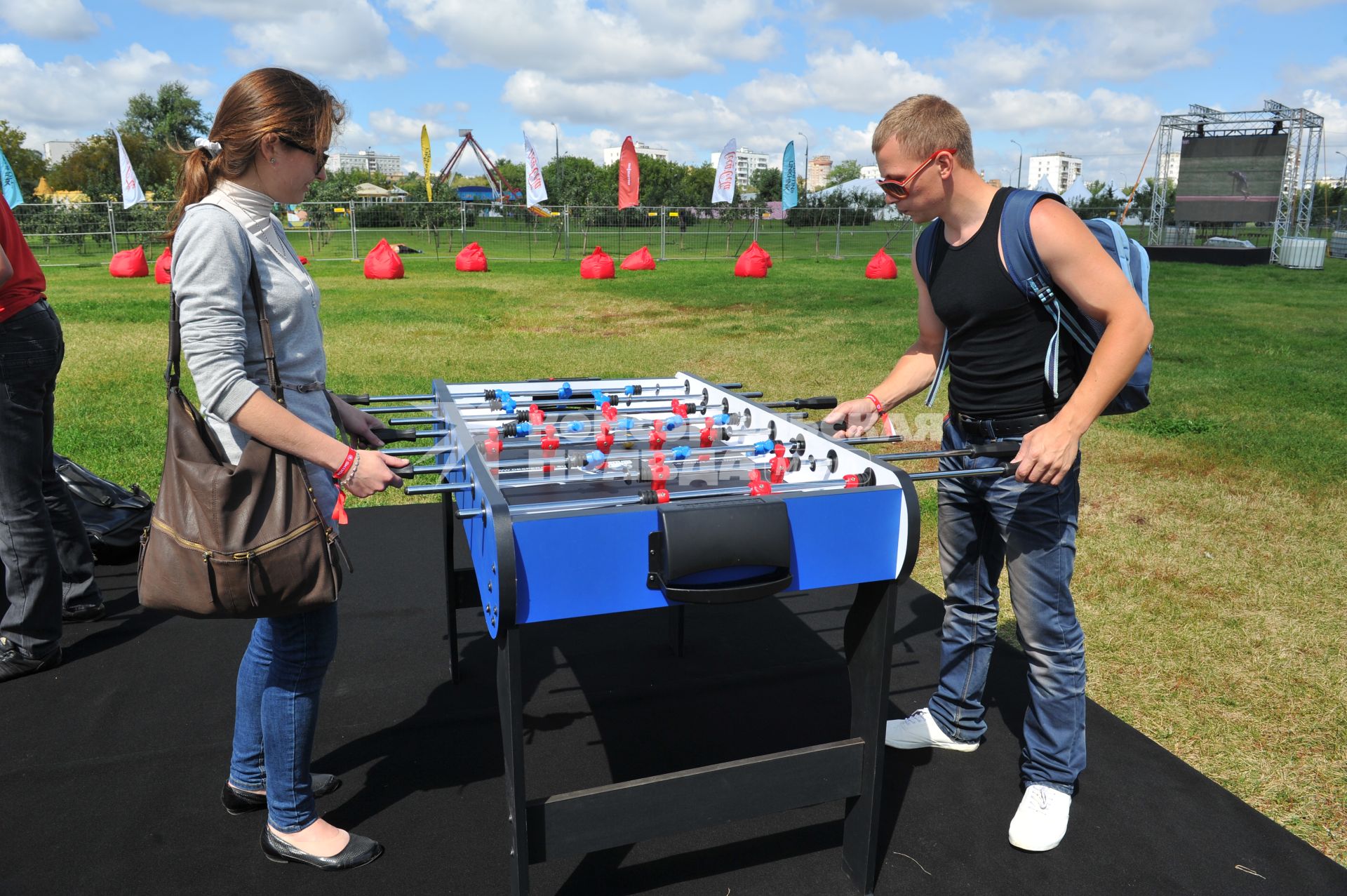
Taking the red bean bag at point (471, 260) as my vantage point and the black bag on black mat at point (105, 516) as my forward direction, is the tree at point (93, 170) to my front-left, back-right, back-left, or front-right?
back-right

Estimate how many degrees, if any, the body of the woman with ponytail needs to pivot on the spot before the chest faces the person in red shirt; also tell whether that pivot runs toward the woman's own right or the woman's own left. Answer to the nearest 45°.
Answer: approximately 135° to the woman's own left

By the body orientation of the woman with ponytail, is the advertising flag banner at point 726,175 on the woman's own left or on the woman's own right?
on the woman's own left

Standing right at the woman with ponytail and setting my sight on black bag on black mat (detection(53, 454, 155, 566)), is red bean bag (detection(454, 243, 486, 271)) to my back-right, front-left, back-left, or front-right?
front-right

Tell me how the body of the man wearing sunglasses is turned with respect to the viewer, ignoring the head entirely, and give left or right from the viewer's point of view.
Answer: facing the viewer and to the left of the viewer

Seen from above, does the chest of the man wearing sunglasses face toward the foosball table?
yes

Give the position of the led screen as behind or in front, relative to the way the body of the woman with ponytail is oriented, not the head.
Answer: in front

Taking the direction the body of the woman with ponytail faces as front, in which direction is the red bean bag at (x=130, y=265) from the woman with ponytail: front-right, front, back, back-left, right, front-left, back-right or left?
left

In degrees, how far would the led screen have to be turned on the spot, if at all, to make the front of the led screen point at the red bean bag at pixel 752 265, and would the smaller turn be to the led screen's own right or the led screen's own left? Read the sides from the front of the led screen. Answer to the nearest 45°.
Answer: approximately 45° to the led screen's own right

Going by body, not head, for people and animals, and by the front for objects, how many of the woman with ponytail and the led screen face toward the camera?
1

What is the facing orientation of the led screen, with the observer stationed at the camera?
facing the viewer

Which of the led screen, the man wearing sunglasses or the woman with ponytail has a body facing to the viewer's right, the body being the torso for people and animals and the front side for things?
the woman with ponytail

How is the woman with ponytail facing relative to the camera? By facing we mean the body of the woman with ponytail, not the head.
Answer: to the viewer's right

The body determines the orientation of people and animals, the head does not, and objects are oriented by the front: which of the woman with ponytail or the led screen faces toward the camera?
the led screen

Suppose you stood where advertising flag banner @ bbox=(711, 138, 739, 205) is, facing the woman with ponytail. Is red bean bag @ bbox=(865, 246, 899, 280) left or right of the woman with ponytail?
left

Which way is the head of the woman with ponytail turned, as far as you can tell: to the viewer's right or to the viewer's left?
to the viewer's right

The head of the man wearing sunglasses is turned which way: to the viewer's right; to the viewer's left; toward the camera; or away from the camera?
to the viewer's left
